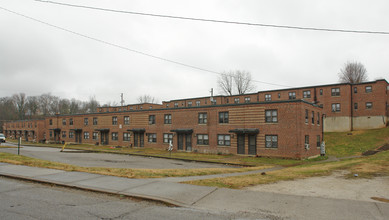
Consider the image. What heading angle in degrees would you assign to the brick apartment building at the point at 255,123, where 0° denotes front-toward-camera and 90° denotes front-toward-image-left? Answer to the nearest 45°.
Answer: approximately 45°
